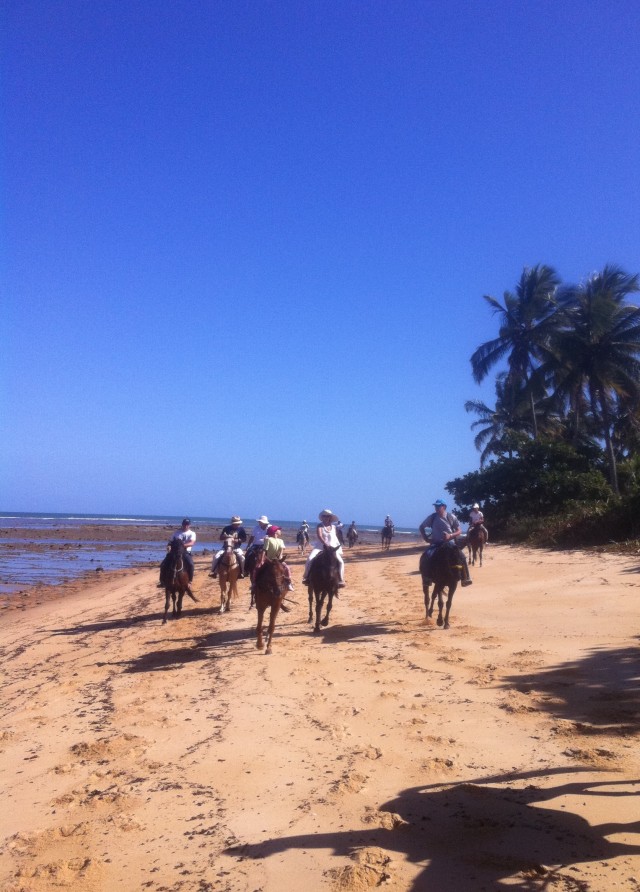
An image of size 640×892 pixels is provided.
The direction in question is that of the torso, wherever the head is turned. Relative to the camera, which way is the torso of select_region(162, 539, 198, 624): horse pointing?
toward the camera

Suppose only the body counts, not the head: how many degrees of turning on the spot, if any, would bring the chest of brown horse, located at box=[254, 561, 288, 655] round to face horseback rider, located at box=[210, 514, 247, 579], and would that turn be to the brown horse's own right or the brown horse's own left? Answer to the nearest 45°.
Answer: approximately 180°

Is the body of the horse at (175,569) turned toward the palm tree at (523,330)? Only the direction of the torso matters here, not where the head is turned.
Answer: no

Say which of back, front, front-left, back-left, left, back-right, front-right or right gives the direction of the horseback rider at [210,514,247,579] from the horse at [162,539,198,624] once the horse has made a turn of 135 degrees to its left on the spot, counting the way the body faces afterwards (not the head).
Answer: front

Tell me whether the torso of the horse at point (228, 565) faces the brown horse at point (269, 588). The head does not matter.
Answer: yes

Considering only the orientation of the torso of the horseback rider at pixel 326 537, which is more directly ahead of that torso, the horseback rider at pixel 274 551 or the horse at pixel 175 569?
the horseback rider

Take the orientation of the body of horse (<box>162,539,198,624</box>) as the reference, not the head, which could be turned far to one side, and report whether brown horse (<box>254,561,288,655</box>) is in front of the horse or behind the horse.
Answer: in front

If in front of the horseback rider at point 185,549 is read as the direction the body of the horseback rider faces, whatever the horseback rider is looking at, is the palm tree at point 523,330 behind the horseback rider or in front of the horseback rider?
behind

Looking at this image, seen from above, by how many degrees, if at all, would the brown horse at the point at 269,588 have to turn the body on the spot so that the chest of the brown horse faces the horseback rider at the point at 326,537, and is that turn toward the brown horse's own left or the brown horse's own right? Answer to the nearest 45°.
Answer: approximately 135° to the brown horse's own left

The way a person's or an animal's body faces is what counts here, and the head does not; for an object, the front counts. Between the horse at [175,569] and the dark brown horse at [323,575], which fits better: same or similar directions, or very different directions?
same or similar directions

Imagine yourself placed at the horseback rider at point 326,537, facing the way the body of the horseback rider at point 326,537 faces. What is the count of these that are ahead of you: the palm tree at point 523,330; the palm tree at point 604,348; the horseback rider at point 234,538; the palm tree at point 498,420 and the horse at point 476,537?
0

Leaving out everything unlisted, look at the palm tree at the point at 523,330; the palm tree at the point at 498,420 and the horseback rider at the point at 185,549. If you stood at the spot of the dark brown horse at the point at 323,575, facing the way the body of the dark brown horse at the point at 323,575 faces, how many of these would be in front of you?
0

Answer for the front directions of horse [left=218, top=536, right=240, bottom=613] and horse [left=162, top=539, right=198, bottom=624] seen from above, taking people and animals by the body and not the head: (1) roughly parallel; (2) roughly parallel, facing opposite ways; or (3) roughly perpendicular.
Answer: roughly parallel

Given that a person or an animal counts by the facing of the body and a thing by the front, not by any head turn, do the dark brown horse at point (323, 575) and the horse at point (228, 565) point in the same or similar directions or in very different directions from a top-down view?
same or similar directions

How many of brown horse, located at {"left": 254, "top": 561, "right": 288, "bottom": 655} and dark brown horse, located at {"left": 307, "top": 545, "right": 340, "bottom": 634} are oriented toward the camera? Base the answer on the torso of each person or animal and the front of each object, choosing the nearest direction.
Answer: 2

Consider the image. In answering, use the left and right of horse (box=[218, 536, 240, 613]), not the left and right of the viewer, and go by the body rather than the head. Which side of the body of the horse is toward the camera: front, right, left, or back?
front

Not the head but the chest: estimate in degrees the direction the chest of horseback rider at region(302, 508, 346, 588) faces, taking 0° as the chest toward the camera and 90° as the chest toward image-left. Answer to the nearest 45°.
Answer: approximately 0°

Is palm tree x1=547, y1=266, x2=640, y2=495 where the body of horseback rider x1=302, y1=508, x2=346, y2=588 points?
no

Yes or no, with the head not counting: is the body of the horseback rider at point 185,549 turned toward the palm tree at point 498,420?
no

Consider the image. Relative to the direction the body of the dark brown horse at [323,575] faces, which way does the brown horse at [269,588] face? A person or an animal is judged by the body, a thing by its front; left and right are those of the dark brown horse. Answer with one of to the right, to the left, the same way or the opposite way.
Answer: the same way
